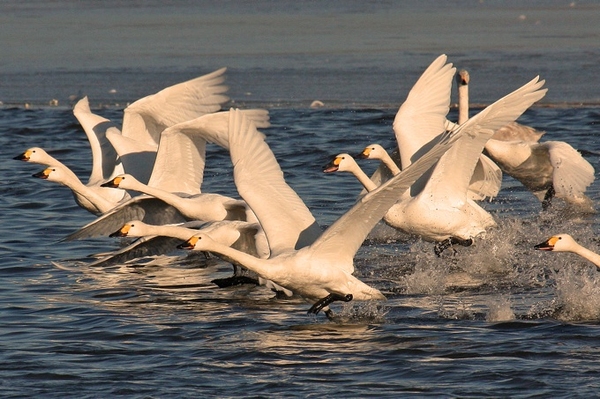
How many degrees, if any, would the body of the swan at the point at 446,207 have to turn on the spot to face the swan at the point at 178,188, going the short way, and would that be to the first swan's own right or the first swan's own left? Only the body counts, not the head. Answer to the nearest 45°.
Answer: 0° — it already faces it

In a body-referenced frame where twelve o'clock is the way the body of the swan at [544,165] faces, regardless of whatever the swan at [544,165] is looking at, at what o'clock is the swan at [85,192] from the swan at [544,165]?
the swan at [85,192] is roughly at 1 o'clock from the swan at [544,165].

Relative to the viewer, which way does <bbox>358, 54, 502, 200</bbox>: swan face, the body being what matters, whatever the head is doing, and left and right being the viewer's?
facing to the left of the viewer

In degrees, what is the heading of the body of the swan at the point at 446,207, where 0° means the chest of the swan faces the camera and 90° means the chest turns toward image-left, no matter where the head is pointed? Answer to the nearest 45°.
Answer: approximately 90°

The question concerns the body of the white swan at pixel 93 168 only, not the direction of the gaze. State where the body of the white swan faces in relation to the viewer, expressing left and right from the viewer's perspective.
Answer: facing to the left of the viewer

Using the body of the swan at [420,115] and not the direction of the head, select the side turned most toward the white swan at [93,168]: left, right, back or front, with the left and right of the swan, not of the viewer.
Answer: front

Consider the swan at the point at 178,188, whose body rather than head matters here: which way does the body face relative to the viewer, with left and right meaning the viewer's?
facing to the left of the viewer

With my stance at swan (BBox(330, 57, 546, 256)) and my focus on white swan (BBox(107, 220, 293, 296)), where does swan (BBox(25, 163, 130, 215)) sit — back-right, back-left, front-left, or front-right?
front-right

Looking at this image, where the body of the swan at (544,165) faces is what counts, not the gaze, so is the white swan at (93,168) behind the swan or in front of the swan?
in front

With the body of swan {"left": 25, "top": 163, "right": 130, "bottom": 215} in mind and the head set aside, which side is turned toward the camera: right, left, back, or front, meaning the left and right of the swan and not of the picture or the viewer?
left
